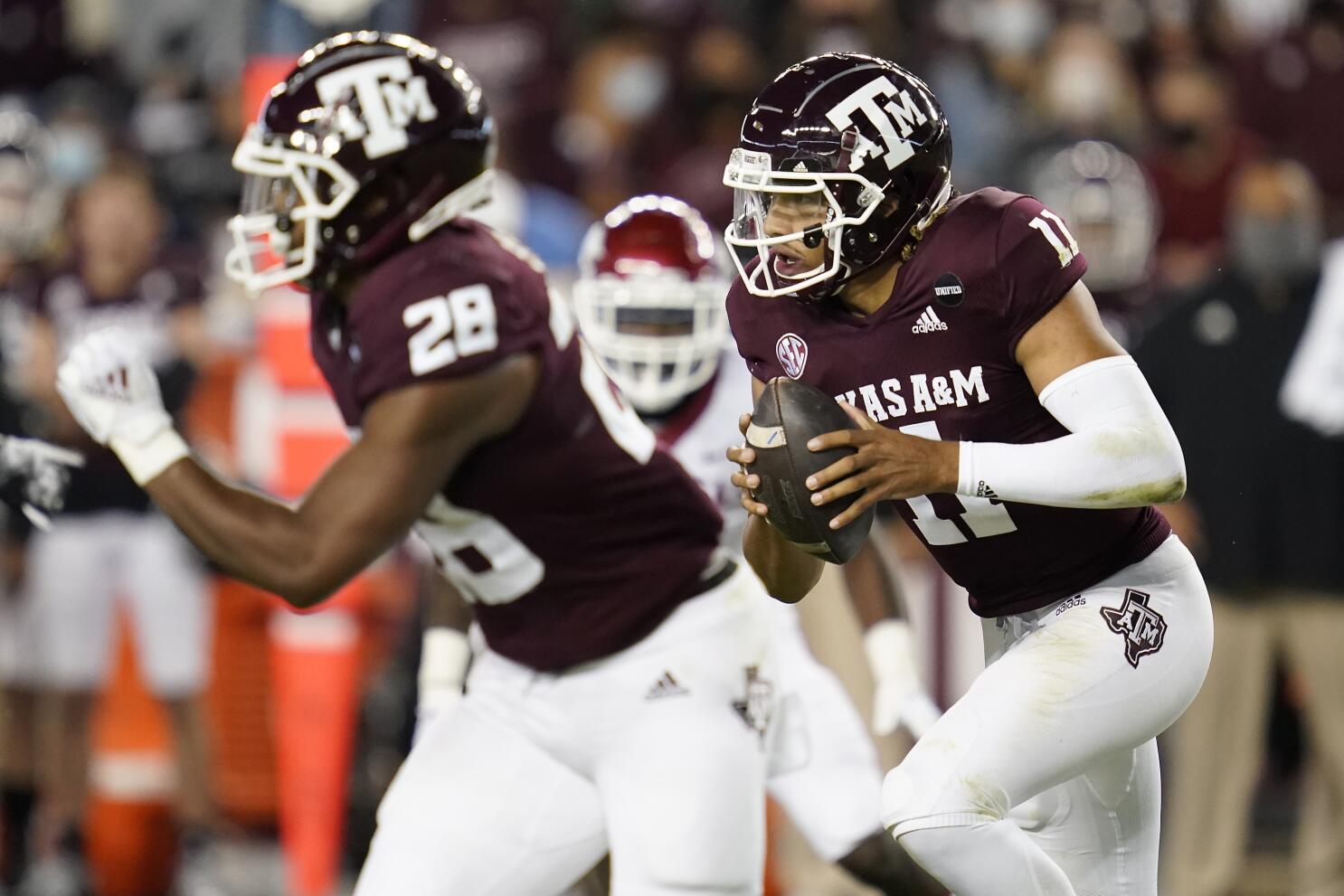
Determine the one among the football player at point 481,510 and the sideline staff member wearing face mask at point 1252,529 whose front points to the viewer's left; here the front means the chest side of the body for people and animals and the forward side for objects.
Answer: the football player

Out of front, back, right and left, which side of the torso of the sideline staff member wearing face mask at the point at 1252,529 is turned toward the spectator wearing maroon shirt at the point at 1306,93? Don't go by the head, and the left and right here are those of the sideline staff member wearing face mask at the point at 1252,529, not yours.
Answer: back

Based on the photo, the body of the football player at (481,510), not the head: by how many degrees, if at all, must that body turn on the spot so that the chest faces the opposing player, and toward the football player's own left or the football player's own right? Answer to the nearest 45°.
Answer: approximately 135° to the football player's own right

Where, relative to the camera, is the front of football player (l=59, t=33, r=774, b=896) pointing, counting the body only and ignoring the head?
to the viewer's left

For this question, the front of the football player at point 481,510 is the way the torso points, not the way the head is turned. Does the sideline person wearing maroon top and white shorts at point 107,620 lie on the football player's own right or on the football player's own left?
on the football player's own right

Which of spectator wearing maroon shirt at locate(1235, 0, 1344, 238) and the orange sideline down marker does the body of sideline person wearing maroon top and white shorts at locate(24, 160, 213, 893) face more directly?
the orange sideline down marker

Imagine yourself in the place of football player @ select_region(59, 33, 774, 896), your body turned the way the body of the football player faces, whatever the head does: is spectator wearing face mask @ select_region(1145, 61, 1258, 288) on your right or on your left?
on your right

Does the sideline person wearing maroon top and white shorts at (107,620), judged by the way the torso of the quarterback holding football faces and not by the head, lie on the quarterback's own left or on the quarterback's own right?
on the quarterback's own right

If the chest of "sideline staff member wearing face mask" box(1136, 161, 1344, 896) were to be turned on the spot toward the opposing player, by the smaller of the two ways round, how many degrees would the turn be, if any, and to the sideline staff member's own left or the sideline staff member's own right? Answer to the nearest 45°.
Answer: approximately 45° to the sideline staff member's own right
